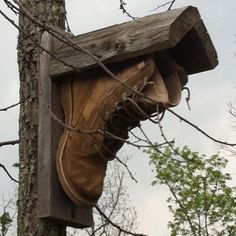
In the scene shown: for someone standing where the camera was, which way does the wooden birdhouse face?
facing the viewer and to the right of the viewer
